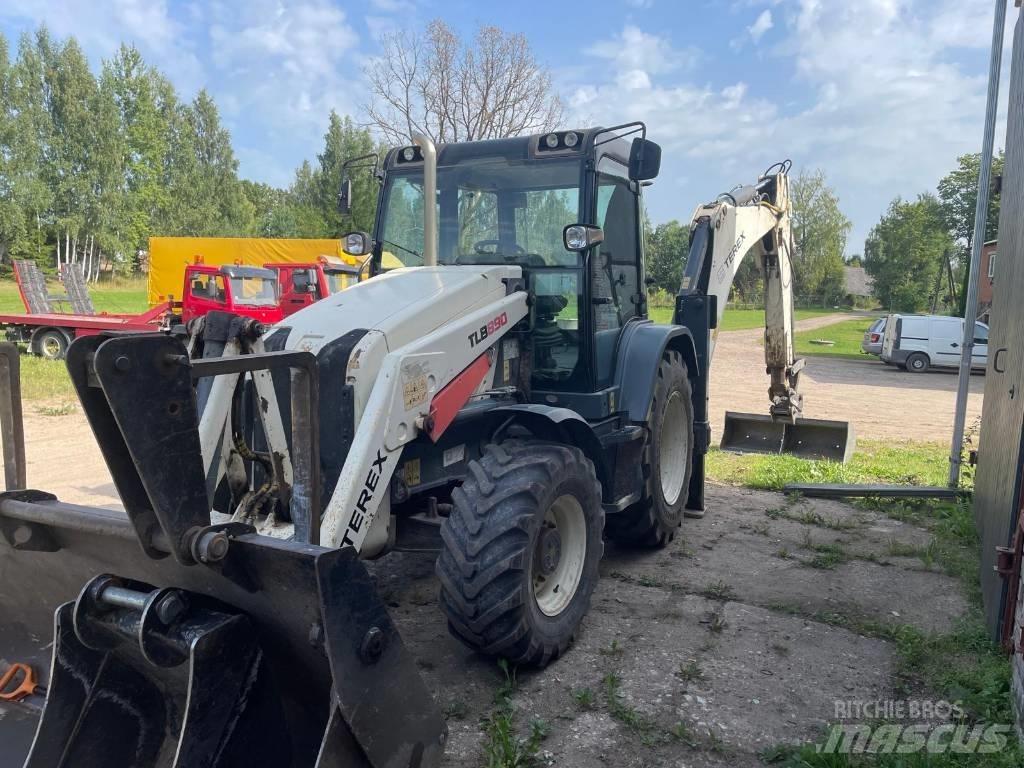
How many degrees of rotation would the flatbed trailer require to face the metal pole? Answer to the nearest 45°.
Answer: approximately 45° to its right

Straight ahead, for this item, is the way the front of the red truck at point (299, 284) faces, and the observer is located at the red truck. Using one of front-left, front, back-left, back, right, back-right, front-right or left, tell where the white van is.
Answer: front-left

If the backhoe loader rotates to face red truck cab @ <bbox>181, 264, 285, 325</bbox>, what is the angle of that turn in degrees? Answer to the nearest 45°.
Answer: approximately 135° to its right

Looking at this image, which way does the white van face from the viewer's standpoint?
to the viewer's right

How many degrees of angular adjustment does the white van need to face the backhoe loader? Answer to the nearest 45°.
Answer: approximately 90° to its right

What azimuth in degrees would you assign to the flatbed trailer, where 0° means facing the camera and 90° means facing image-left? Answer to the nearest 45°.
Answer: approximately 270°

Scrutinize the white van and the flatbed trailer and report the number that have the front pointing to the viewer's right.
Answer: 2

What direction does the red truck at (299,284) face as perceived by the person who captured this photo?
facing the viewer and to the right of the viewer

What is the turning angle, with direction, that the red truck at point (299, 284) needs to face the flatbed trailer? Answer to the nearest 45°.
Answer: approximately 135° to its right

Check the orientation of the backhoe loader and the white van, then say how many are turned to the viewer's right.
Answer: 1

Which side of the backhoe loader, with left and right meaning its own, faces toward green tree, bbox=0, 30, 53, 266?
right

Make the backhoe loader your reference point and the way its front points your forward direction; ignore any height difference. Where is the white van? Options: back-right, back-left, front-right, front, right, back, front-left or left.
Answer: back

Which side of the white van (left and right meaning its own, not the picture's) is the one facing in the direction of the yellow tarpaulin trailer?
back

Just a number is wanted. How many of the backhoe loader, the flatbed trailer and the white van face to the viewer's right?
2
